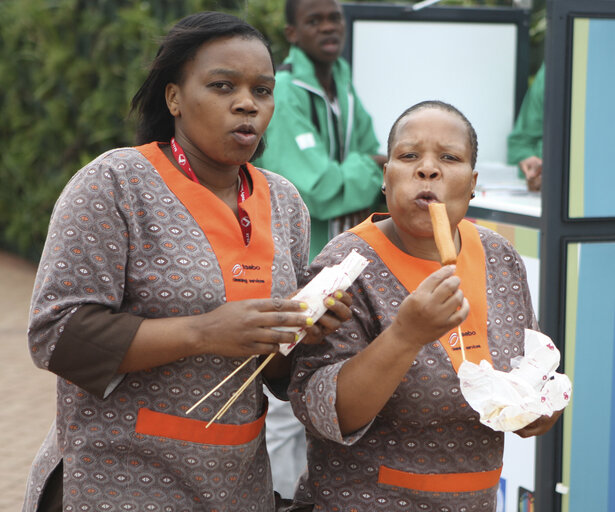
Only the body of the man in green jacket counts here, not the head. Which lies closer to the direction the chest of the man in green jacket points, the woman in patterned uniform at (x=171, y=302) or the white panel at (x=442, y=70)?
the woman in patterned uniform

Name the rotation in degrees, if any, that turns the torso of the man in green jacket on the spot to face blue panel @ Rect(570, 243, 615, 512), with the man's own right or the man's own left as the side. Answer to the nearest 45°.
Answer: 0° — they already face it

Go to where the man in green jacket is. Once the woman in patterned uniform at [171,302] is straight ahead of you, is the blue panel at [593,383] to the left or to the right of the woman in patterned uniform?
left

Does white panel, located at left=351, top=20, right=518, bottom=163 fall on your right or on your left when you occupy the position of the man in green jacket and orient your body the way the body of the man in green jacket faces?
on your left

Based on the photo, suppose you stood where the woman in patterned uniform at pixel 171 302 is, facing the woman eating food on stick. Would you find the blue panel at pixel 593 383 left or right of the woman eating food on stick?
left

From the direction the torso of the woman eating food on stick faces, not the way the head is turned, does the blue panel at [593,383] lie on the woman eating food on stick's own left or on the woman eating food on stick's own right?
on the woman eating food on stick's own left

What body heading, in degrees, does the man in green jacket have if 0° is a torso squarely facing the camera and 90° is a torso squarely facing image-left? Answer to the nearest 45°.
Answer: approximately 315°

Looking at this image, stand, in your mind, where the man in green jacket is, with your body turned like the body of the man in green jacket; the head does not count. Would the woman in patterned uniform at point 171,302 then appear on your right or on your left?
on your right
